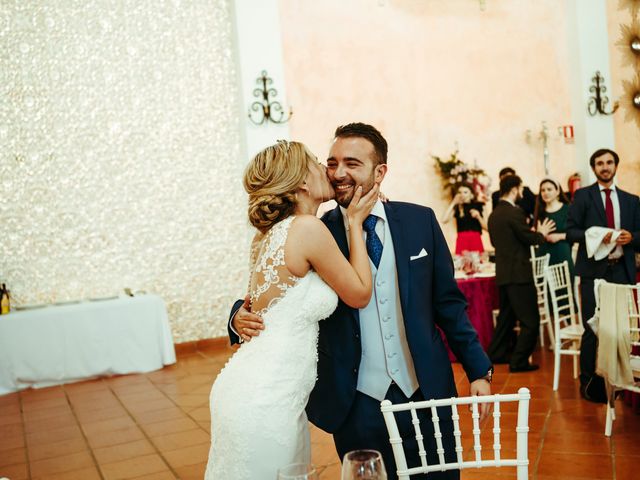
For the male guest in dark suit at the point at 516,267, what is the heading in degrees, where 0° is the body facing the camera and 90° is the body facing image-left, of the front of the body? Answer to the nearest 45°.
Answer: approximately 225°

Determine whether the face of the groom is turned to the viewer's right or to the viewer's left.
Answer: to the viewer's left

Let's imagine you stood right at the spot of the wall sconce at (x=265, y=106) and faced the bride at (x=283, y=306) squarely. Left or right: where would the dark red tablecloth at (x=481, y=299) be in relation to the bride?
left
